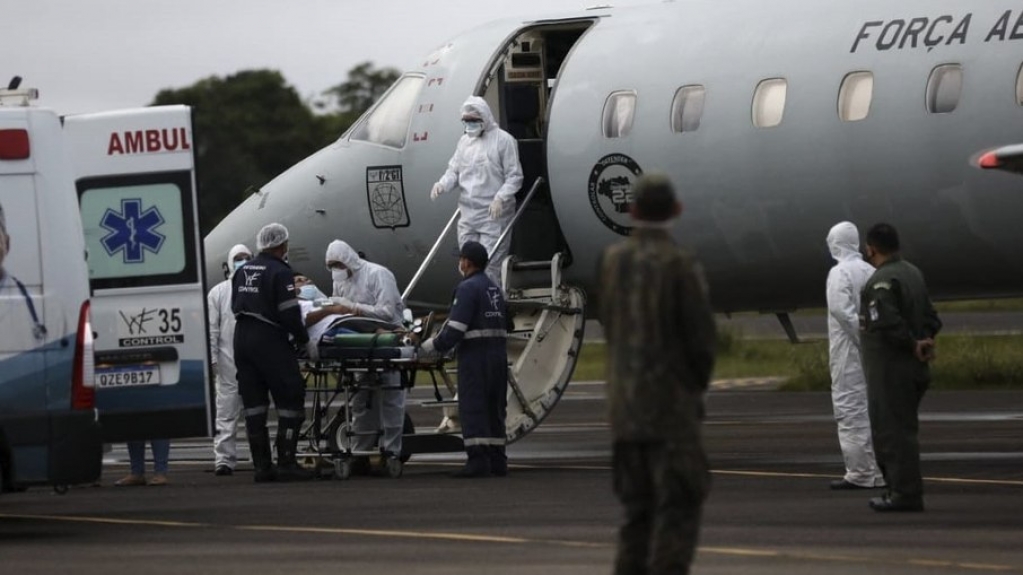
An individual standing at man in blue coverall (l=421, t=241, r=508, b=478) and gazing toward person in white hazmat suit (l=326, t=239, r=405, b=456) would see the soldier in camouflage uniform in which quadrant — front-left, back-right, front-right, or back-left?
back-left

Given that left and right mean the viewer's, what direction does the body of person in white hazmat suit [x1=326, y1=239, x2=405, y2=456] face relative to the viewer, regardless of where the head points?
facing the viewer and to the left of the viewer

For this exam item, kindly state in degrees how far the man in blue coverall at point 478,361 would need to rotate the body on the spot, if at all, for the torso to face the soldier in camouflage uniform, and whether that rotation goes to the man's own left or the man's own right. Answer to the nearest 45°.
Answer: approximately 135° to the man's own left

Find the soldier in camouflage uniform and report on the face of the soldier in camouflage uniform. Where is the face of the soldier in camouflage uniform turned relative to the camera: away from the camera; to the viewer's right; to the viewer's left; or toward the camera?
away from the camera

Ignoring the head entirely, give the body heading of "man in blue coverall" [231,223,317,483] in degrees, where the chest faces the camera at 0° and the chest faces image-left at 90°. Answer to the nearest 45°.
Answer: approximately 225°

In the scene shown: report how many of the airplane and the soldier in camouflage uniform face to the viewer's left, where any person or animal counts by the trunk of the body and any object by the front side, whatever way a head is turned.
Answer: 1

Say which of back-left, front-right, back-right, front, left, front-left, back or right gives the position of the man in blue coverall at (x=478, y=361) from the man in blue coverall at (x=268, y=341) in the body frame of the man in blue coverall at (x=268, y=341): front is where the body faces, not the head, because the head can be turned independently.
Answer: front-right

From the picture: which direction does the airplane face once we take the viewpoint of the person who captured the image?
facing to the left of the viewer

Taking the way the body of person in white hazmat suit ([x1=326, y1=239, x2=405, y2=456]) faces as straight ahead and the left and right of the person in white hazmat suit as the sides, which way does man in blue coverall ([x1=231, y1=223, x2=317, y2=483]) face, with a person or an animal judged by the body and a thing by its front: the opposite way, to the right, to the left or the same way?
the opposite way

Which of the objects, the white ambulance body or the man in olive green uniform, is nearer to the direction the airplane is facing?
the white ambulance body

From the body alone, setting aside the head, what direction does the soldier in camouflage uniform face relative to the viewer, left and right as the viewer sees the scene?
facing away from the viewer
